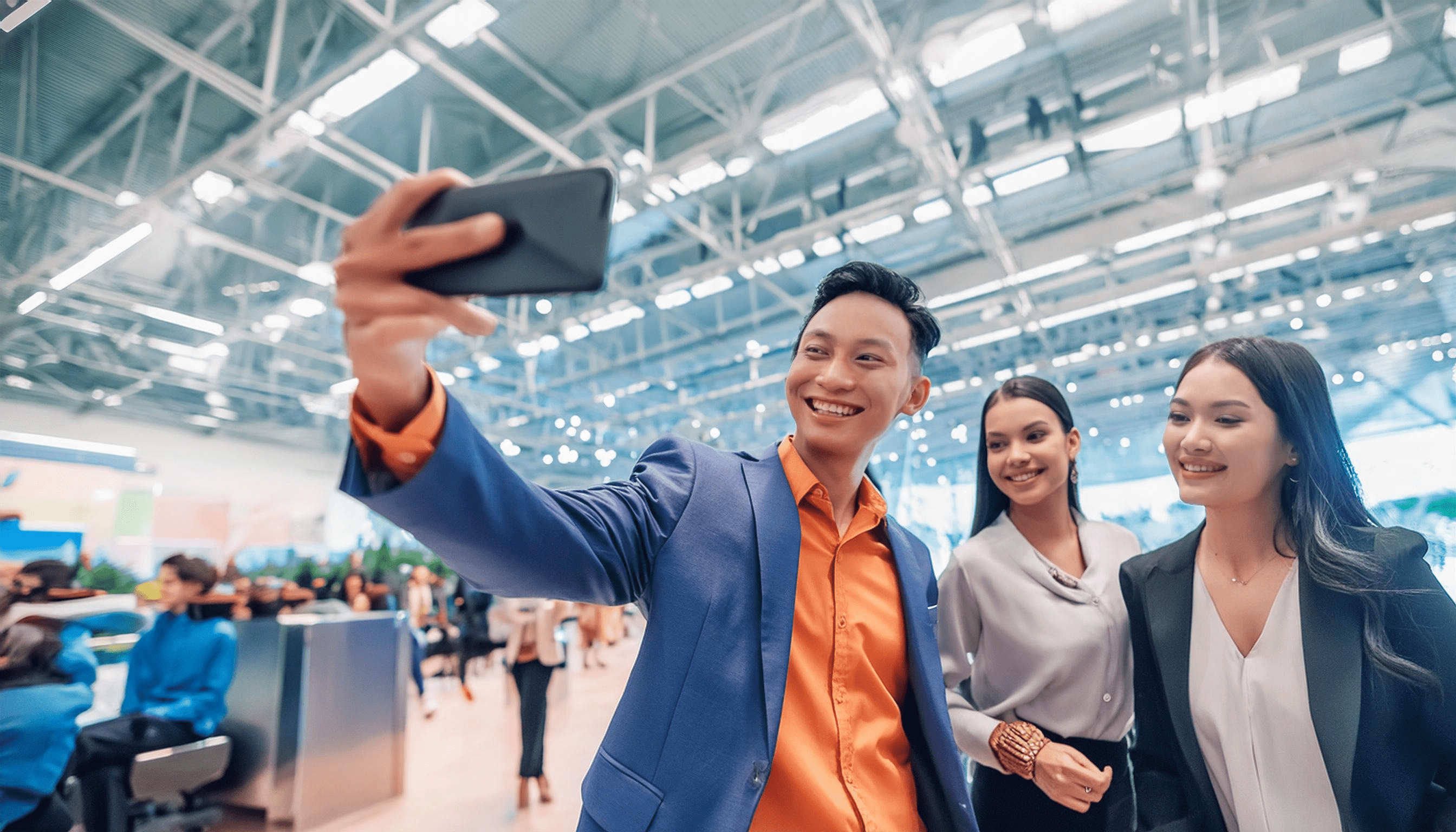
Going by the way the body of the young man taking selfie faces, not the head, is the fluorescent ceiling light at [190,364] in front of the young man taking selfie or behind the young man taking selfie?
behind

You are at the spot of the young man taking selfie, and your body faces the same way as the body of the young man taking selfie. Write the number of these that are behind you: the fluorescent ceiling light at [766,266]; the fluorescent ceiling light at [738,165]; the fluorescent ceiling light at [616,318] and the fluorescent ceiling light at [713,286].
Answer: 4

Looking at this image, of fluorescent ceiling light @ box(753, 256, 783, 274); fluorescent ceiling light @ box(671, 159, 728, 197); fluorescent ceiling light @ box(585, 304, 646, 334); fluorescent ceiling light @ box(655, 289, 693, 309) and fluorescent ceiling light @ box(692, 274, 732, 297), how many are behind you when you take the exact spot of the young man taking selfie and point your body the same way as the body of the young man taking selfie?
5

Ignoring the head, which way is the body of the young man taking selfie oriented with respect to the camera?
toward the camera

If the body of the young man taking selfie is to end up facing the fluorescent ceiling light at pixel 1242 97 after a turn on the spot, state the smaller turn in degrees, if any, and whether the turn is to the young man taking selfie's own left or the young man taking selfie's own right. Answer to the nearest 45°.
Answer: approximately 135° to the young man taking selfie's own left

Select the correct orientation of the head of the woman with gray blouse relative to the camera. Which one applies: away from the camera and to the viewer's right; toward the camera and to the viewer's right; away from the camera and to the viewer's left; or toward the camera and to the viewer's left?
toward the camera and to the viewer's left
